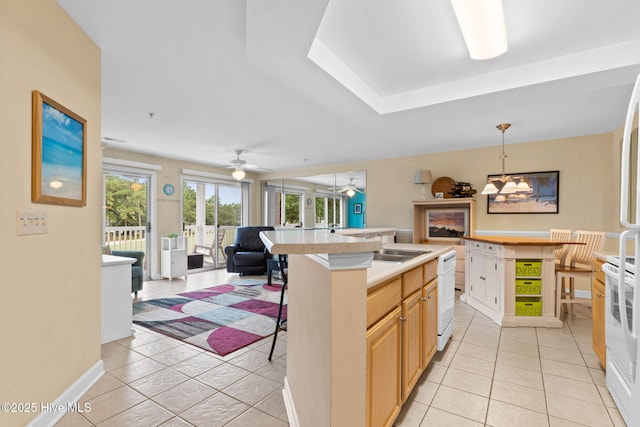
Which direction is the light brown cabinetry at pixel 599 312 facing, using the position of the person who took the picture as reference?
facing to the left of the viewer

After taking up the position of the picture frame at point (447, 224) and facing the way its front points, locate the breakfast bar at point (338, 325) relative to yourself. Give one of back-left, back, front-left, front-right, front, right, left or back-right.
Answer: front

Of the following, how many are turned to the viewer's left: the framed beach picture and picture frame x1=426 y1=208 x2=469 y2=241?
0

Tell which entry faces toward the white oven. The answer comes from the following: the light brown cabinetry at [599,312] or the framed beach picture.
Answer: the framed beach picture

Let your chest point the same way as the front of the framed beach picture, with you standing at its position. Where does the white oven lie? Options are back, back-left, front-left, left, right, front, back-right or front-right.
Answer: front

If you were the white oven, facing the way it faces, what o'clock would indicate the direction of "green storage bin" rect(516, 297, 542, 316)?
The green storage bin is roughly at 2 o'clock from the white oven.

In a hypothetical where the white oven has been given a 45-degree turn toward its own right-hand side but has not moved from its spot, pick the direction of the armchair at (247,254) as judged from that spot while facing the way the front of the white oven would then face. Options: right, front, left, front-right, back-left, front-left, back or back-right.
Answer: front-left

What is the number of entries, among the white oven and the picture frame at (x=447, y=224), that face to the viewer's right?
0

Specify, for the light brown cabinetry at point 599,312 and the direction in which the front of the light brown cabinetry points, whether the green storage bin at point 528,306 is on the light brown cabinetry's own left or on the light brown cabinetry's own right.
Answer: on the light brown cabinetry's own right

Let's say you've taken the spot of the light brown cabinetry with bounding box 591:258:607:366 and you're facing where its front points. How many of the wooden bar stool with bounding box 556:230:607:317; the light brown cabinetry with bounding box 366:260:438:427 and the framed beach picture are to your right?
1

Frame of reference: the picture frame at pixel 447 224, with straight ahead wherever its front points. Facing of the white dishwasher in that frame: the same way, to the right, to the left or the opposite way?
to the left

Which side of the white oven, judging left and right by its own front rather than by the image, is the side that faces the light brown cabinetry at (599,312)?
right

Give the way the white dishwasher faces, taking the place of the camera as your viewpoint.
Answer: facing to the right of the viewer

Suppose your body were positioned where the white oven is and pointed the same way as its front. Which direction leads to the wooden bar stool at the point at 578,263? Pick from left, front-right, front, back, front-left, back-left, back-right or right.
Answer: right

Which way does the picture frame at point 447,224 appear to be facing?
toward the camera

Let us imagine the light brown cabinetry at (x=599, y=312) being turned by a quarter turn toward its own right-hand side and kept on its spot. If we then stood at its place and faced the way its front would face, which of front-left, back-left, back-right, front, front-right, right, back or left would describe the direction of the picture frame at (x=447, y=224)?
front-left
